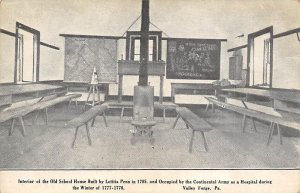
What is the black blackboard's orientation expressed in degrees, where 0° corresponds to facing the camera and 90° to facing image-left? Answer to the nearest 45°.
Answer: approximately 0°

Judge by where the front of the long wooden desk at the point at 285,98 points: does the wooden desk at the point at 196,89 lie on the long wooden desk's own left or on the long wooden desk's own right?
on the long wooden desk's own right

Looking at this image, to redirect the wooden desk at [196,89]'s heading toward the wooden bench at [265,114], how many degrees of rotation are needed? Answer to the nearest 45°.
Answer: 0° — it already faces it

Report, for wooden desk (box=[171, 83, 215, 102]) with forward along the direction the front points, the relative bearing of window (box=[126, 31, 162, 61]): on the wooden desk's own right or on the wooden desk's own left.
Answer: on the wooden desk's own right

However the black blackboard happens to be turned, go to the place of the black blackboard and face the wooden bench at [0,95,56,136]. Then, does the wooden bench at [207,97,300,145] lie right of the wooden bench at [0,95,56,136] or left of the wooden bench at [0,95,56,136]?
left

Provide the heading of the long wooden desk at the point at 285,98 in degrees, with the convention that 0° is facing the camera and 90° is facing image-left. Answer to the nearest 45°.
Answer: approximately 45°
